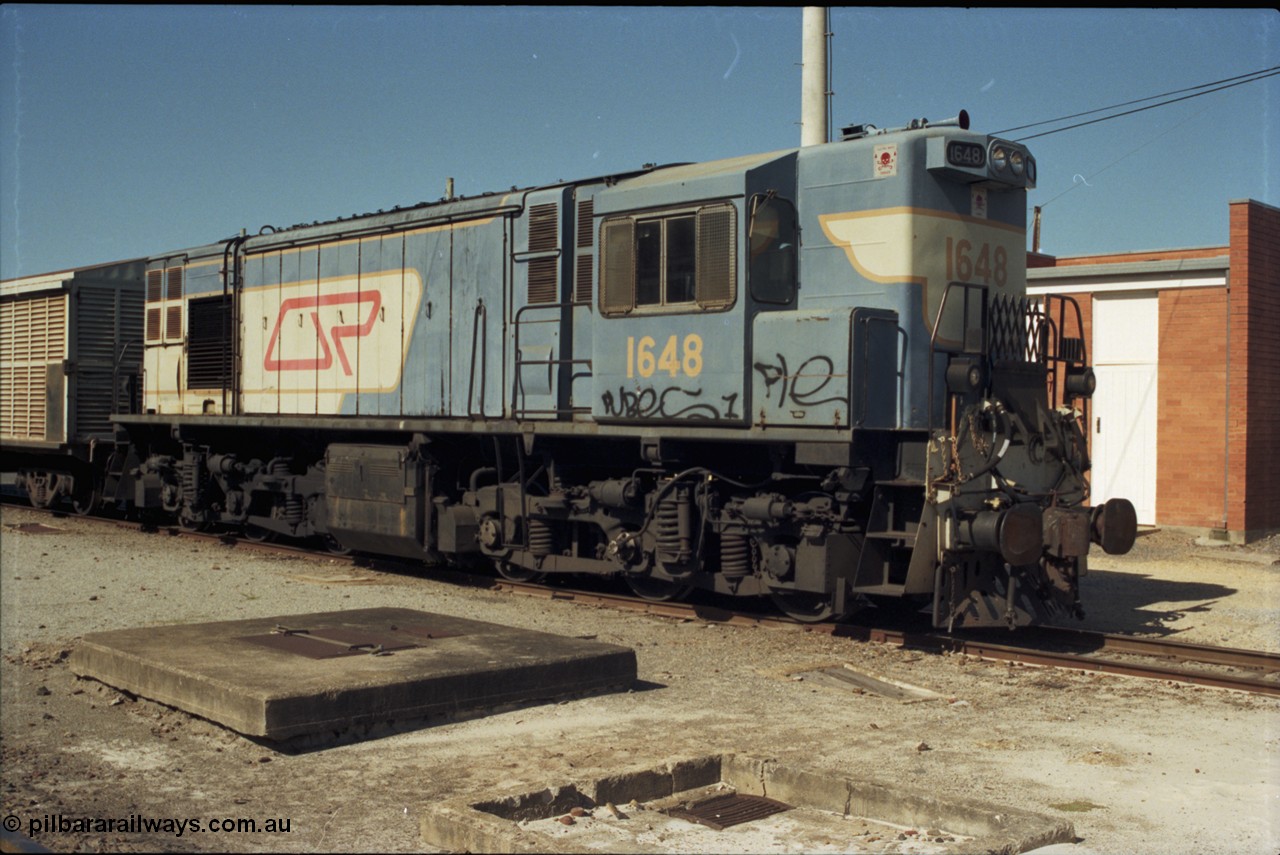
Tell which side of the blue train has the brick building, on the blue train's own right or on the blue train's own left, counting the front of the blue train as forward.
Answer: on the blue train's own left

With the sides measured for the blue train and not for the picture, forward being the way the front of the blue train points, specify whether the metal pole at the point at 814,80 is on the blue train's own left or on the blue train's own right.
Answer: on the blue train's own left

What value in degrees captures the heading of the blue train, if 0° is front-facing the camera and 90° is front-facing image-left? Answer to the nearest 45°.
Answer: approximately 315°

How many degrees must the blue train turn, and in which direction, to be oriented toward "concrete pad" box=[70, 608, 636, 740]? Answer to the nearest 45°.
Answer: approximately 90° to its right
